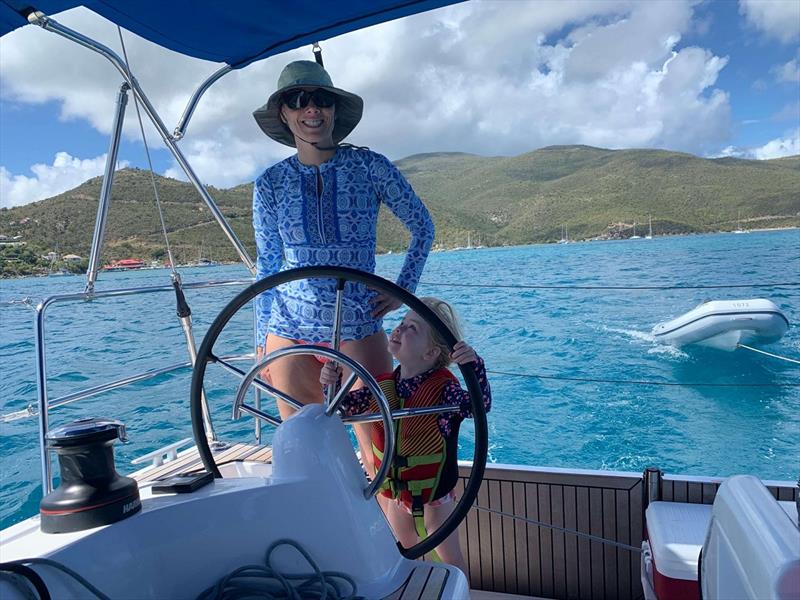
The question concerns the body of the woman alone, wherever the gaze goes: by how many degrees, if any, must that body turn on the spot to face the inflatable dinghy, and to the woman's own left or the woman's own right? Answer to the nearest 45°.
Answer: approximately 135° to the woman's own left

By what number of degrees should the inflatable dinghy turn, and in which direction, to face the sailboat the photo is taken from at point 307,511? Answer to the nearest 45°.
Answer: approximately 45° to its right

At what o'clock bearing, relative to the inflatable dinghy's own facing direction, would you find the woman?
The woman is roughly at 2 o'clock from the inflatable dinghy.

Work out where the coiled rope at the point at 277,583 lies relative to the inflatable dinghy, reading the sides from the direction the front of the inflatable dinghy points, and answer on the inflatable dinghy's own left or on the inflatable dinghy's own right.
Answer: on the inflatable dinghy's own right

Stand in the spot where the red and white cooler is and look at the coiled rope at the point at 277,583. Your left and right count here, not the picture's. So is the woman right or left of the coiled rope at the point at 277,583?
right
